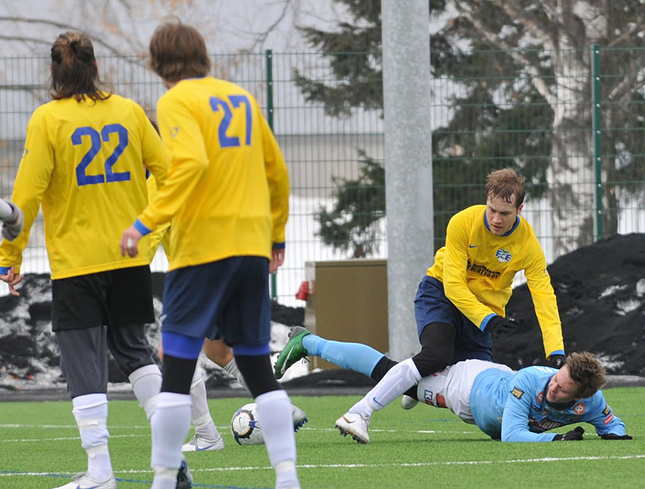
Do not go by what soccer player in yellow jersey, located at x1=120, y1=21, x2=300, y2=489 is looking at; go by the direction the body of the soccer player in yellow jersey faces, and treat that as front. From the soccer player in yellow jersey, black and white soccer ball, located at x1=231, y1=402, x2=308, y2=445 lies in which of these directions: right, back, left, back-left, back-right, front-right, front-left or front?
front-right

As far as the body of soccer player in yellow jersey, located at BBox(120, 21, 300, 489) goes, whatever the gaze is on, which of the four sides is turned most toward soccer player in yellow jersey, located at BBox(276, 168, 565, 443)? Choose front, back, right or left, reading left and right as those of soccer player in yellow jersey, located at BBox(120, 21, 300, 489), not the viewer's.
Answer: right

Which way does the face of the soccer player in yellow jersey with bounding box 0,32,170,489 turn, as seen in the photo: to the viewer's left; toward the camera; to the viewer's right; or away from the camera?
away from the camera

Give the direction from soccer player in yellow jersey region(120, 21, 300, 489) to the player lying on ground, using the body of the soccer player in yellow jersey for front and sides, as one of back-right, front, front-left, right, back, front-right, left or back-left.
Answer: right

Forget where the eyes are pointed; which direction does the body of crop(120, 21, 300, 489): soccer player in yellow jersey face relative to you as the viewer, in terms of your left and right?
facing away from the viewer and to the left of the viewer

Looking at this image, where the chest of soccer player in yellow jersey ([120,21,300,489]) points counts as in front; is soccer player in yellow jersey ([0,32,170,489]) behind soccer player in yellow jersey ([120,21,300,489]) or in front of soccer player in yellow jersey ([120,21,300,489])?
in front
